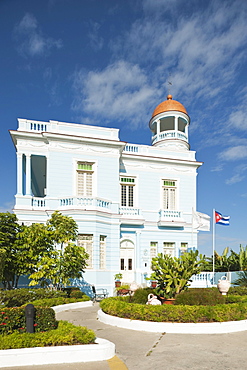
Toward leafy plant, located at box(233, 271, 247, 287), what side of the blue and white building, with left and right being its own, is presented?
left

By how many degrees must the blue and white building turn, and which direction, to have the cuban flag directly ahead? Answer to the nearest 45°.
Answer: approximately 90° to its left

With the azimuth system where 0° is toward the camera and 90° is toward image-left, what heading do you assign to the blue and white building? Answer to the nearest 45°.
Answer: approximately 0°

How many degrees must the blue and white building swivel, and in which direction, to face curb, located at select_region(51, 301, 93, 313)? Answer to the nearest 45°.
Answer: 0° — it already faces it
